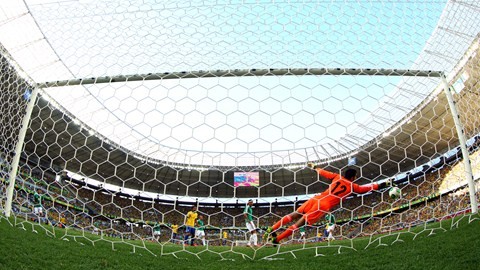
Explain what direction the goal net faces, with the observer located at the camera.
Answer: facing away from the viewer
